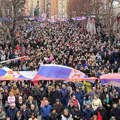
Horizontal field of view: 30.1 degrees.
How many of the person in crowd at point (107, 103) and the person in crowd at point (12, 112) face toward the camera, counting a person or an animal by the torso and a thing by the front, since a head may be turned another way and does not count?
2

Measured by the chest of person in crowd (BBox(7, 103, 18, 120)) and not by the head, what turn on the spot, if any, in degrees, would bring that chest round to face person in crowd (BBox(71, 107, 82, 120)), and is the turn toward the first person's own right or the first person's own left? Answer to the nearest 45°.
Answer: approximately 90° to the first person's own left

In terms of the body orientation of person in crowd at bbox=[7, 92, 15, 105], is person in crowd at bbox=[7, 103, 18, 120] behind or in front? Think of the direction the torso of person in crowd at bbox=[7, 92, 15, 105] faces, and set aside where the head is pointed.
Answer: in front

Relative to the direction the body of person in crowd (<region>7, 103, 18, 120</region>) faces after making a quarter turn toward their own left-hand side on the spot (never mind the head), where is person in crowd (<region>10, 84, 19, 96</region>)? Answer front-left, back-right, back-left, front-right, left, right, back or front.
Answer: left

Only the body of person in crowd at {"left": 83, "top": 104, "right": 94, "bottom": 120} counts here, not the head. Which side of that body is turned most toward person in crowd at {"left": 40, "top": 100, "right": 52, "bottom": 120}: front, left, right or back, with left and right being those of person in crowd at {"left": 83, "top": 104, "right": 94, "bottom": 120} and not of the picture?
right

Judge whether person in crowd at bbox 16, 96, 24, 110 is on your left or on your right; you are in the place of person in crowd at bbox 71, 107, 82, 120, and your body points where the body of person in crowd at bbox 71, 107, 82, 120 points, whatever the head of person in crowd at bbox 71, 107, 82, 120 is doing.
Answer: on your right

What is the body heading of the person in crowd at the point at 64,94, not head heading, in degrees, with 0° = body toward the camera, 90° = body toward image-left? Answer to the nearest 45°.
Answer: approximately 0°

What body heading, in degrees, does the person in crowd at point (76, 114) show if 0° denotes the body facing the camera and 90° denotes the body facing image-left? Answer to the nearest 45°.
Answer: approximately 0°
